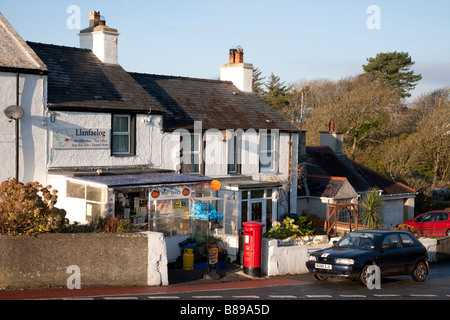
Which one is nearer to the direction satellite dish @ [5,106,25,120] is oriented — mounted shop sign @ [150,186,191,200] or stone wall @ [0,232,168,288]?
the stone wall

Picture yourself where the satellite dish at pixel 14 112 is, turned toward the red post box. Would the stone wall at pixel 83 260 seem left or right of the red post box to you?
right

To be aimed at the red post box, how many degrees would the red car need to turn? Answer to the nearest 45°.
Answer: approximately 90° to its left

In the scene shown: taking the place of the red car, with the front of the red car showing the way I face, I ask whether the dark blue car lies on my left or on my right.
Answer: on my left

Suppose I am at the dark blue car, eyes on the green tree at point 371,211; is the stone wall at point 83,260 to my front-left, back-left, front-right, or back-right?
back-left

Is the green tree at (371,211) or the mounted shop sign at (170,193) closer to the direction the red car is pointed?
the green tree

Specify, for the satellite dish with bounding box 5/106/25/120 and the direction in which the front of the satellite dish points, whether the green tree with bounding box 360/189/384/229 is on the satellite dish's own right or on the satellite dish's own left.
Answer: on the satellite dish's own left

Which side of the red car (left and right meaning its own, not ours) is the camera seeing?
left

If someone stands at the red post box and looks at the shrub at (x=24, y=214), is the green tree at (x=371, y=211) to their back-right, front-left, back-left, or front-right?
back-right

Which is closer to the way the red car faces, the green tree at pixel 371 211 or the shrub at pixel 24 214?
the green tree
